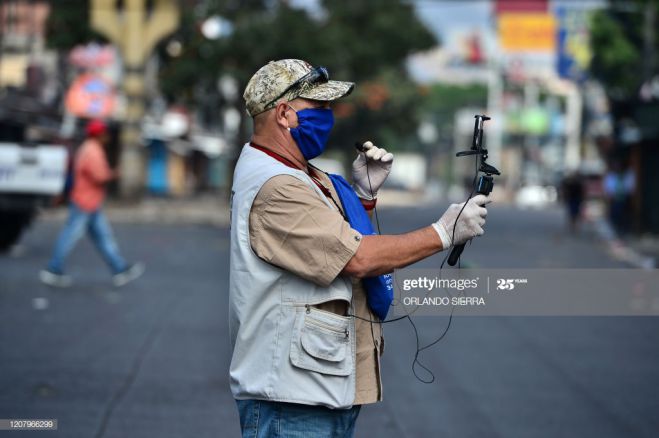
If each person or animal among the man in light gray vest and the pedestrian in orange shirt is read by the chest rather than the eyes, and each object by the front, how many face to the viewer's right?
2

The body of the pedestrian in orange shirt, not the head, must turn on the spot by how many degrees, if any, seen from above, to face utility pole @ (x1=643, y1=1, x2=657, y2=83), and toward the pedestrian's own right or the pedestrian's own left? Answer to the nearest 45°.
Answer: approximately 45° to the pedestrian's own left

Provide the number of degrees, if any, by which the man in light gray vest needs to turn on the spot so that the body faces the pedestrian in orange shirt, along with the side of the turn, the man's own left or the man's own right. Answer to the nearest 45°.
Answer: approximately 90° to the man's own left

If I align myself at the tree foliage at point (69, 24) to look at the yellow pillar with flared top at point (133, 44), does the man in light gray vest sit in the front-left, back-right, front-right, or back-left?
front-right

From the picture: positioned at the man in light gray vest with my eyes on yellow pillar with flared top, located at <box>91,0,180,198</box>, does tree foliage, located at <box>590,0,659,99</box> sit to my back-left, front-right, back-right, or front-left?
front-right

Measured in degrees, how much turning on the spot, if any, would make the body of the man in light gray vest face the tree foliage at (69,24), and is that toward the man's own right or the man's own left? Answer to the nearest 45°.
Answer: approximately 90° to the man's own left

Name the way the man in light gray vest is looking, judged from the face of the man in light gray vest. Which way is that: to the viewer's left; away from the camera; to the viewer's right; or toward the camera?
to the viewer's right

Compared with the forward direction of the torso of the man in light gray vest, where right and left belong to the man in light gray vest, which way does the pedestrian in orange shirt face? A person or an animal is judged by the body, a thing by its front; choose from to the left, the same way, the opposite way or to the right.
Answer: the same way

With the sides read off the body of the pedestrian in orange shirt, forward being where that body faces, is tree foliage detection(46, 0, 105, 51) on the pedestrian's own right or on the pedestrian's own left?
on the pedestrian's own left

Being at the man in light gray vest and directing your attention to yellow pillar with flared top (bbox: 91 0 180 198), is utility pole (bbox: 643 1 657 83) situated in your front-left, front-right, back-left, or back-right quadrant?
front-right

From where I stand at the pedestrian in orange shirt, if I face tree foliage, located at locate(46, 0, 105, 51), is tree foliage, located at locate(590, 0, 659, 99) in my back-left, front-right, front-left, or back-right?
front-right

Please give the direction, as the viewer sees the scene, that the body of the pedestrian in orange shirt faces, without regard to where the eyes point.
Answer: to the viewer's right

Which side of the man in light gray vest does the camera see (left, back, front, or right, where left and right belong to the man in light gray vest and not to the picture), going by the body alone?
right
